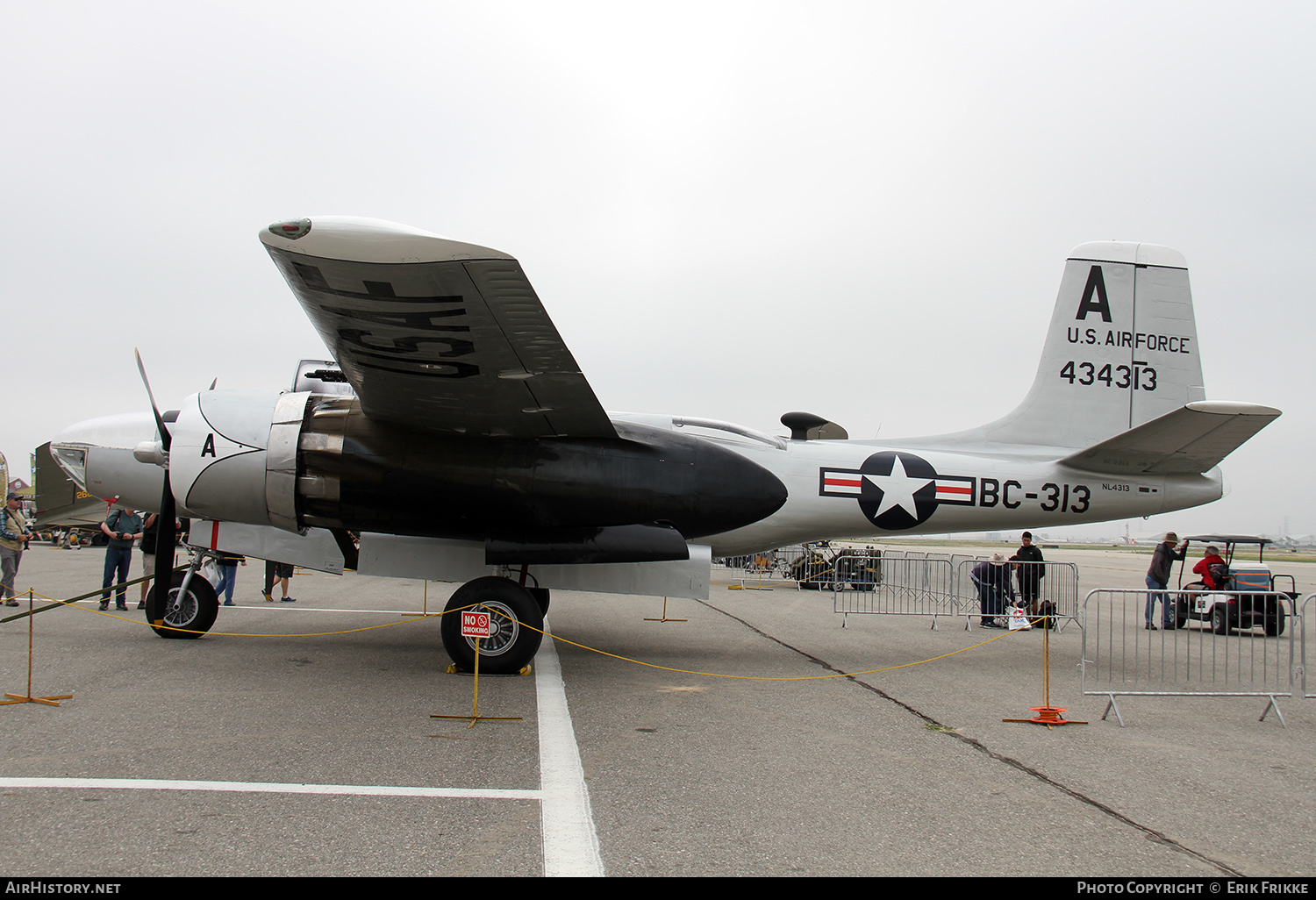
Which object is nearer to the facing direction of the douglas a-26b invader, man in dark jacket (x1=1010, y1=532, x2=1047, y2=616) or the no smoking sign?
the no smoking sign

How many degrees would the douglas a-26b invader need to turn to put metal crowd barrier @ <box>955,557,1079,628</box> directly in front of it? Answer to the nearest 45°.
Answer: approximately 135° to its right

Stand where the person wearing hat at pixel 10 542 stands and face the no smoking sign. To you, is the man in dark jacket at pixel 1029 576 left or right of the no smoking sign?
left

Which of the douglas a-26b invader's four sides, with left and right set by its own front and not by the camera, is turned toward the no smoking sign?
left

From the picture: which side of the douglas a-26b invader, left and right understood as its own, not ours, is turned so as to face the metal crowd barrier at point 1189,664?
back

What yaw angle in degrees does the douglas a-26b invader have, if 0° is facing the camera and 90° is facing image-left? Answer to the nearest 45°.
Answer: approximately 90°

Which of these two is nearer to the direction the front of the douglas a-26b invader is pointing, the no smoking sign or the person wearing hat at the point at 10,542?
the person wearing hat

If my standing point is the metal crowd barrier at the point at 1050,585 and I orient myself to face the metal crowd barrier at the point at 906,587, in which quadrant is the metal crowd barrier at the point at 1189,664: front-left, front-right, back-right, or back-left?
back-left

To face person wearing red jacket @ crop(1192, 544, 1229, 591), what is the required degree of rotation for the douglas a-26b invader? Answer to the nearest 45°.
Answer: approximately 135° to its right

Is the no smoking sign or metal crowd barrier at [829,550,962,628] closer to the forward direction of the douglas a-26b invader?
the no smoking sign

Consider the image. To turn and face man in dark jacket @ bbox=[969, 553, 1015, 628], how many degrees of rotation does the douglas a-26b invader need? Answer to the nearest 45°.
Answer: approximately 135° to its right
